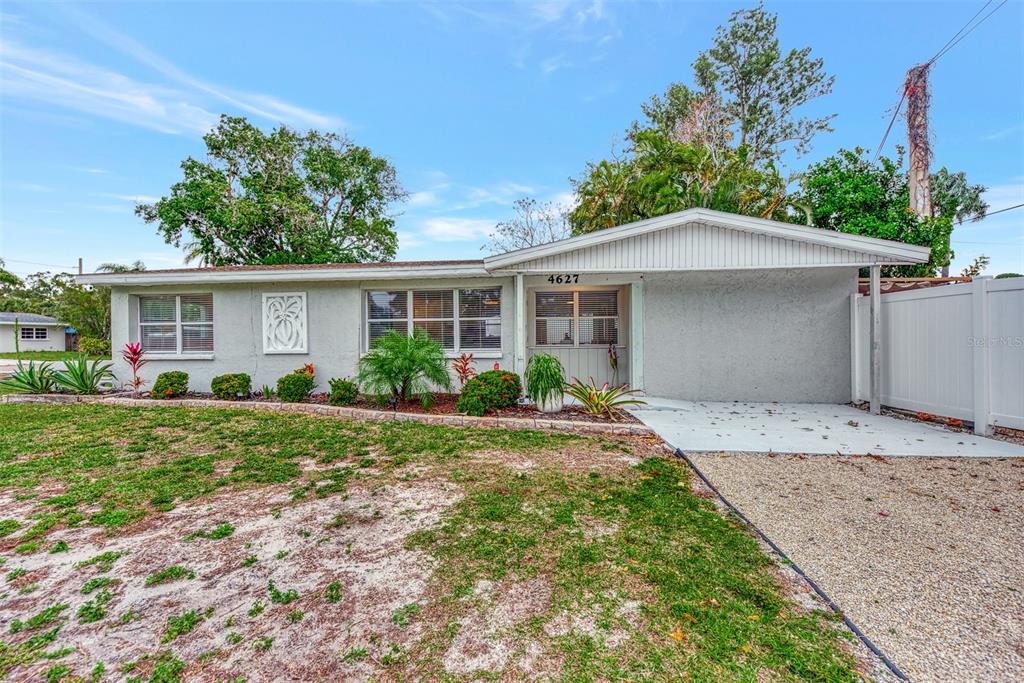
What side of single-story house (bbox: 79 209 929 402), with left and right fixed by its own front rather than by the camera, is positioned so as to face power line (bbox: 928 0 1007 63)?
left

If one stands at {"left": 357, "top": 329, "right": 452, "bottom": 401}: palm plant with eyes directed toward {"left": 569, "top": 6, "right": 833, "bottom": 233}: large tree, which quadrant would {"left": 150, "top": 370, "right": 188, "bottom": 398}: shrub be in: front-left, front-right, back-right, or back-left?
back-left

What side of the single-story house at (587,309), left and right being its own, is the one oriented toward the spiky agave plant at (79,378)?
right

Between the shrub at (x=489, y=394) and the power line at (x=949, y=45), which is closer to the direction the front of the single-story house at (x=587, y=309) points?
the shrub

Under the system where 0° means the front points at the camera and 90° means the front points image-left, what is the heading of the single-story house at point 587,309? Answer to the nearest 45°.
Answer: approximately 0°

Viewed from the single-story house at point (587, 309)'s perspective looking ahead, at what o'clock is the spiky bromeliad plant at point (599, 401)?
The spiky bromeliad plant is roughly at 12 o'clock from the single-story house.

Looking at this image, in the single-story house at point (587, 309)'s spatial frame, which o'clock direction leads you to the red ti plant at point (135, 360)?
The red ti plant is roughly at 3 o'clock from the single-story house.

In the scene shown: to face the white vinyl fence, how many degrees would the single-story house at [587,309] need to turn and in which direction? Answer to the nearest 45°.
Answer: approximately 45° to its left

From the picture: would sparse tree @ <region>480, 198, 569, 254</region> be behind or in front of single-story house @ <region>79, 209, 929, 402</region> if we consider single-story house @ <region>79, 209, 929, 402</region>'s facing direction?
behind

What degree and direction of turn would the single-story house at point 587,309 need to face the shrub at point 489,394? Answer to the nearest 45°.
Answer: approximately 45° to its right

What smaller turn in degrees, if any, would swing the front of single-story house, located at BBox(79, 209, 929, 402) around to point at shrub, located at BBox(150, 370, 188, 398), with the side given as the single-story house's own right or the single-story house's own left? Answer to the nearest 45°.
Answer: approximately 90° to the single-story house's own right

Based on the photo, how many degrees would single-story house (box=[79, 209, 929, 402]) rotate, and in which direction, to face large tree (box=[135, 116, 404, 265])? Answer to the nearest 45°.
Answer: approximately 135° to its right

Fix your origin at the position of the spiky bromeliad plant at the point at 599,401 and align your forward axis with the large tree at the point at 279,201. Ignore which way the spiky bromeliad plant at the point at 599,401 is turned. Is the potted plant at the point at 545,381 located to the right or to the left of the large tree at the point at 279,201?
left

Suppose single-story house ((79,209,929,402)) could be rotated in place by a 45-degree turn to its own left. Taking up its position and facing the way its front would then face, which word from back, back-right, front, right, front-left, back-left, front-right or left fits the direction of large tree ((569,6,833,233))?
left

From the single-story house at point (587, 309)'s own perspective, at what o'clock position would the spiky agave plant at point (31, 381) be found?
The spiky agave plant is roughly at 3 o'clock from the single-story house.
